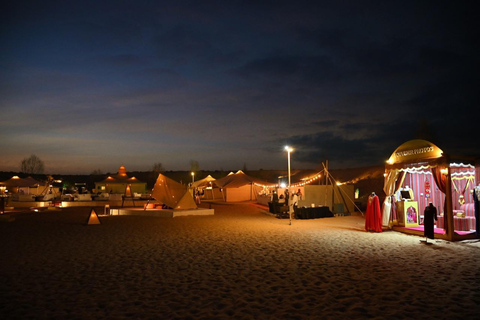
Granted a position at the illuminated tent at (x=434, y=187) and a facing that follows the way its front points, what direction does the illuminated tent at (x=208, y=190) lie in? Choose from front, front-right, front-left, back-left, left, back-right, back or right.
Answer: right

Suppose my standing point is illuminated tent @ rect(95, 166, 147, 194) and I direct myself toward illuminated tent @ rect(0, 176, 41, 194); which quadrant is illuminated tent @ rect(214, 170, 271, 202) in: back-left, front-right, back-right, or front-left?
back-left

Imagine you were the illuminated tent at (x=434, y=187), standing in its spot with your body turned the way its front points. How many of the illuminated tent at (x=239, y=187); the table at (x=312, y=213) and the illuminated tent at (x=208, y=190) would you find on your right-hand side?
3

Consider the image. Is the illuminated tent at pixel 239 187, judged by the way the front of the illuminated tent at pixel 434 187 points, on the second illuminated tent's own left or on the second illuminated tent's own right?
on the second illuminated tent's own right

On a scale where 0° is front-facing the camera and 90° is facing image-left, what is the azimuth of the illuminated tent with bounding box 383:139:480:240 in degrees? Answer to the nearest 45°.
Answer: approximately 45°

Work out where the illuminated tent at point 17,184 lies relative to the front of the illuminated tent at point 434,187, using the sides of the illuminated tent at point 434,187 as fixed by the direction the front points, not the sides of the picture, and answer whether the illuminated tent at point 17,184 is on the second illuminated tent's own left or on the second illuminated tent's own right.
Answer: on the second illuminated tent's own right

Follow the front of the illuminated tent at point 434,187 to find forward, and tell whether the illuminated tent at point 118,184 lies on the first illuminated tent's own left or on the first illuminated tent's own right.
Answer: on the first illuminated tent's own right

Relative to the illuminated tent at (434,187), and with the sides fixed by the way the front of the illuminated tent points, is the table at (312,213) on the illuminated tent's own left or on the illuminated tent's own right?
on the illuminated tent's own right
